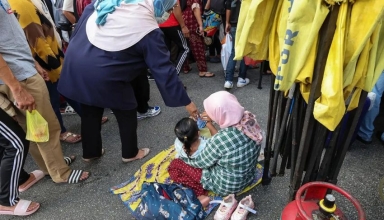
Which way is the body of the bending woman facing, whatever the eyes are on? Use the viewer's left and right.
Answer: facing away from the viewer and to the right of the viewer

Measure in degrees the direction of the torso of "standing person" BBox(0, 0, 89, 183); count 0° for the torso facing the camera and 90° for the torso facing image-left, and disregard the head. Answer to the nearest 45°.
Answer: approximately 270°

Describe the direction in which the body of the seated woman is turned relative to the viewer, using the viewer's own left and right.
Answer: facing away from the viewer and to the left of the viewer

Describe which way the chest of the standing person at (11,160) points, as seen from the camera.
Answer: to the viewer's right

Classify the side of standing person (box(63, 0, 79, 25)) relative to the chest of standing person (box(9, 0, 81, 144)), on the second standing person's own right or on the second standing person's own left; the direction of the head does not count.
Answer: on the second standing person's own left

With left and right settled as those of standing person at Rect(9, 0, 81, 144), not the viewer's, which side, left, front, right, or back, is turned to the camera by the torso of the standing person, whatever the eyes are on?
right

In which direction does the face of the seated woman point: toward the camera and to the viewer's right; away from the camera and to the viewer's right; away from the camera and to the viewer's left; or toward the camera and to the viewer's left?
away from the camera and to the viewer's left
